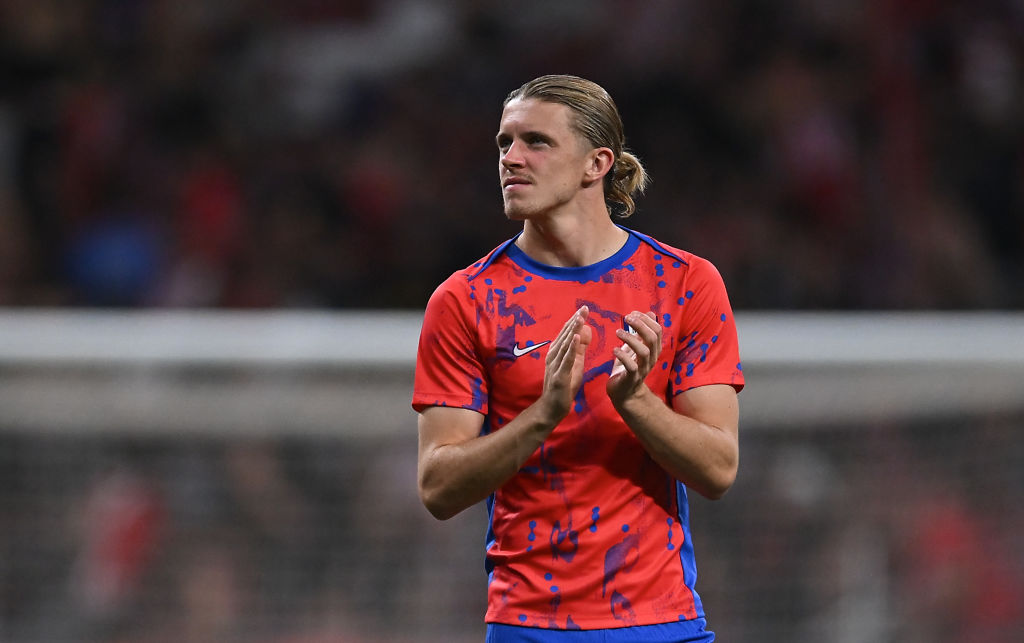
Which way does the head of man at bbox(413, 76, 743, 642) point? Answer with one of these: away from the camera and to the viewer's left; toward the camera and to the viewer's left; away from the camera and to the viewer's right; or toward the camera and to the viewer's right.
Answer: toward the camera and to the viewer's left

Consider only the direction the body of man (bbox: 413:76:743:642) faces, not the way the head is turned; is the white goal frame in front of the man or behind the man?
behind

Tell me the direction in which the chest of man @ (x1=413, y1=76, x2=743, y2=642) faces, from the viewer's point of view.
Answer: toward the camera
